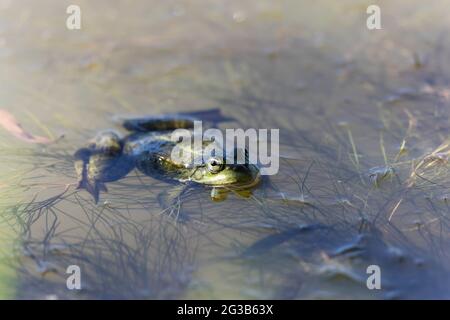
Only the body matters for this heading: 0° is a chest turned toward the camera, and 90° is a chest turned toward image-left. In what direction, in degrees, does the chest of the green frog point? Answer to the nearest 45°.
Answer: approximately 315°
